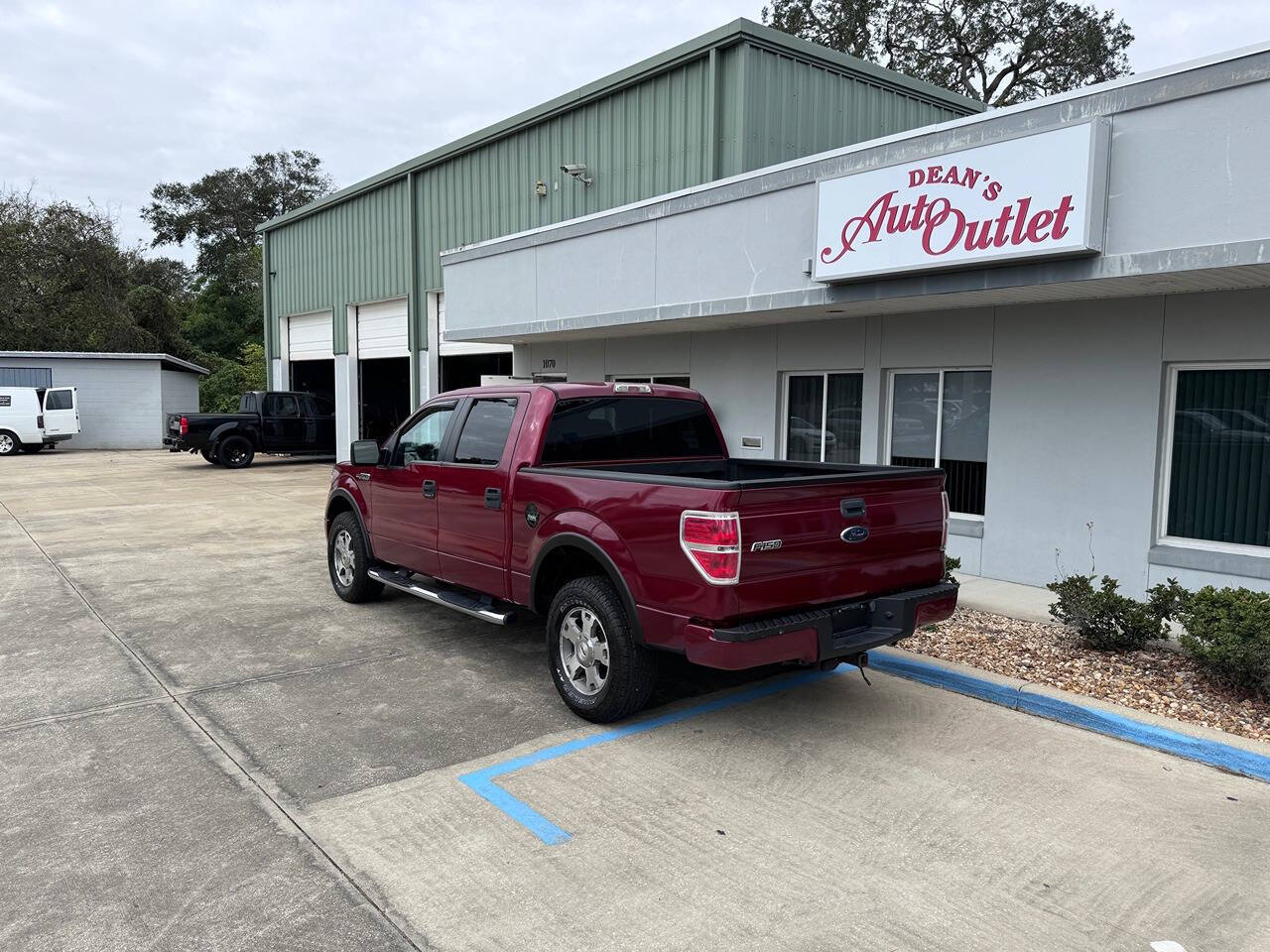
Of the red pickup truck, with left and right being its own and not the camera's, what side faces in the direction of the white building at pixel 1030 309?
right

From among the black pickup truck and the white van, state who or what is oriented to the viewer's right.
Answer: the black pickup truck

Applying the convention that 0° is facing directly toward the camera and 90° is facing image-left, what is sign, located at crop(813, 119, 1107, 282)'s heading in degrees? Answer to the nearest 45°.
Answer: approximately 45°

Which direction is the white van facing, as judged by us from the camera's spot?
facing away from the viewer and to the left of the viewer

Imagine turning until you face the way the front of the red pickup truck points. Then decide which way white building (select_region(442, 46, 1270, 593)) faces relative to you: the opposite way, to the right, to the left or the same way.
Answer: to the left

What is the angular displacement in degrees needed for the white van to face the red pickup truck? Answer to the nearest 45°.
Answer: approximately 135° to its left

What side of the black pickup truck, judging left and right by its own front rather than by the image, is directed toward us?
right

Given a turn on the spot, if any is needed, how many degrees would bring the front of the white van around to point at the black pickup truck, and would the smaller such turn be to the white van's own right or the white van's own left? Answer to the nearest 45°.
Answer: approximately 180°

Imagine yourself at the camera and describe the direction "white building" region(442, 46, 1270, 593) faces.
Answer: facing the viewer and to the left of the viewer

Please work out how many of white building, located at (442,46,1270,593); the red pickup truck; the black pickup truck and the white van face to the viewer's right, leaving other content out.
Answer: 1

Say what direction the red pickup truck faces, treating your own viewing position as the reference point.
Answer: facing away from the viewer and to the left of the viewer

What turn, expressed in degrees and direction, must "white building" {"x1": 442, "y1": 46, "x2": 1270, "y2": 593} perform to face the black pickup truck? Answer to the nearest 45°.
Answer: approximately 90° to its right

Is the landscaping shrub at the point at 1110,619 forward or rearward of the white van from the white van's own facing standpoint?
rearward

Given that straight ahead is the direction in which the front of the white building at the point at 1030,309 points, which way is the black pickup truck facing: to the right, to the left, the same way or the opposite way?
the opposite way
